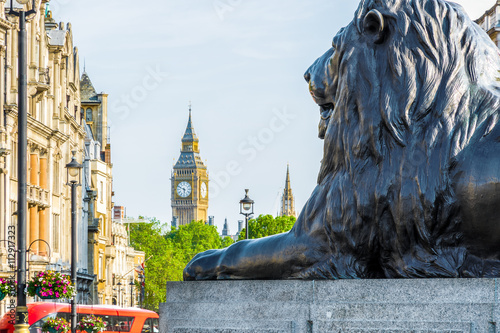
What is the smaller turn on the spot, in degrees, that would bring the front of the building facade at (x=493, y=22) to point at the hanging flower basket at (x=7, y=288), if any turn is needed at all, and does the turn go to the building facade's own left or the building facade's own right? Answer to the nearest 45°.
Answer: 0° — it already faces it

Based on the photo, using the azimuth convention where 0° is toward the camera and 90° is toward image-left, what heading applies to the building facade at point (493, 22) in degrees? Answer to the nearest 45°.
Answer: approximately 45°

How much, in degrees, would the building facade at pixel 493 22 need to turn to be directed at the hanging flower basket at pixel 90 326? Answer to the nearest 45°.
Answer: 0° — it already faces it

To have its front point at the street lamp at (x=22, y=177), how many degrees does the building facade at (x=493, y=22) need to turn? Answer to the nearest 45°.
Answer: approximately 45° to its left

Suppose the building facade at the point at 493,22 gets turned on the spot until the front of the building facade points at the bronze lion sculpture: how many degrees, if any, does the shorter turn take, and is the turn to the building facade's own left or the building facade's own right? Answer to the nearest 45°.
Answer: approximately 45° to the building facade's own left
